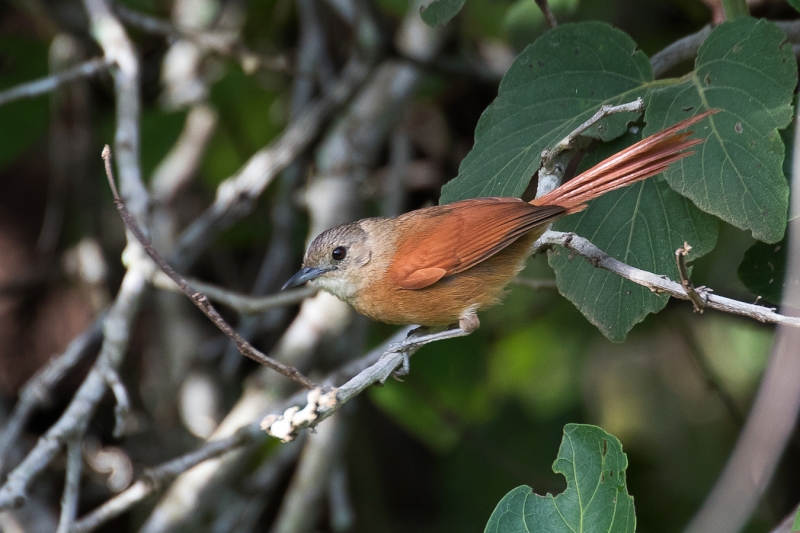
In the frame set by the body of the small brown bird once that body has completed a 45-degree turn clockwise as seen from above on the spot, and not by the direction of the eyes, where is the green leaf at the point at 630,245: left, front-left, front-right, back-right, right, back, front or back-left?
back

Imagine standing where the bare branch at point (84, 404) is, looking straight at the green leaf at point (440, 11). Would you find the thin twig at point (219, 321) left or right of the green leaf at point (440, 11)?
right

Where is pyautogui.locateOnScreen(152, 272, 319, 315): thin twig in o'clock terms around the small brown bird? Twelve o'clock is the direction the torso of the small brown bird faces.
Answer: The thin twig is roughly at 12 o'clock from the small brown bird.

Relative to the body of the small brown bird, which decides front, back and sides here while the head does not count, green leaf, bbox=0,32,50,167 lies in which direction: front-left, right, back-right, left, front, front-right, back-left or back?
front-right

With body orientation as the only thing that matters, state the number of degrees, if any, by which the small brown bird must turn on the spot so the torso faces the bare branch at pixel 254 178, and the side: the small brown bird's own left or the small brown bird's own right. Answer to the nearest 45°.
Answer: approximately 45° to the small brown bird's own right

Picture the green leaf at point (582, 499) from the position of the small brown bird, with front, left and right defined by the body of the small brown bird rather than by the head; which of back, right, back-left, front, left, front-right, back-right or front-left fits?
left

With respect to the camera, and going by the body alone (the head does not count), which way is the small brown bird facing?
to the viewer's left

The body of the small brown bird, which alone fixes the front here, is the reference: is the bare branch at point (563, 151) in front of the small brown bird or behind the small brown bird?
behind
